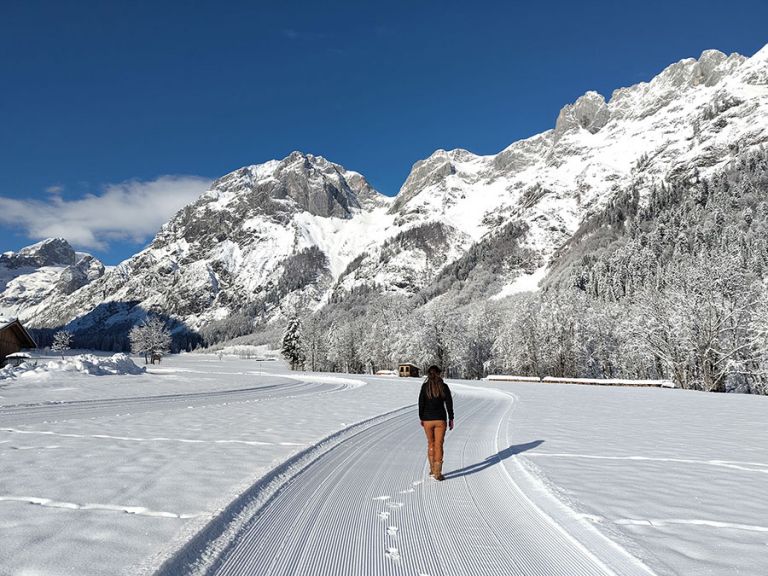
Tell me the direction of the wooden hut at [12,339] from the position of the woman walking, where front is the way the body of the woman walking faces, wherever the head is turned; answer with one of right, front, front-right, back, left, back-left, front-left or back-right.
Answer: front-left

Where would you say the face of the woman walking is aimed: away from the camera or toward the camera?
away from the camera

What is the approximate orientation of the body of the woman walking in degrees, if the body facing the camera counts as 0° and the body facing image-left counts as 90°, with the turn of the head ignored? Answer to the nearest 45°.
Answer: approximately 180°
